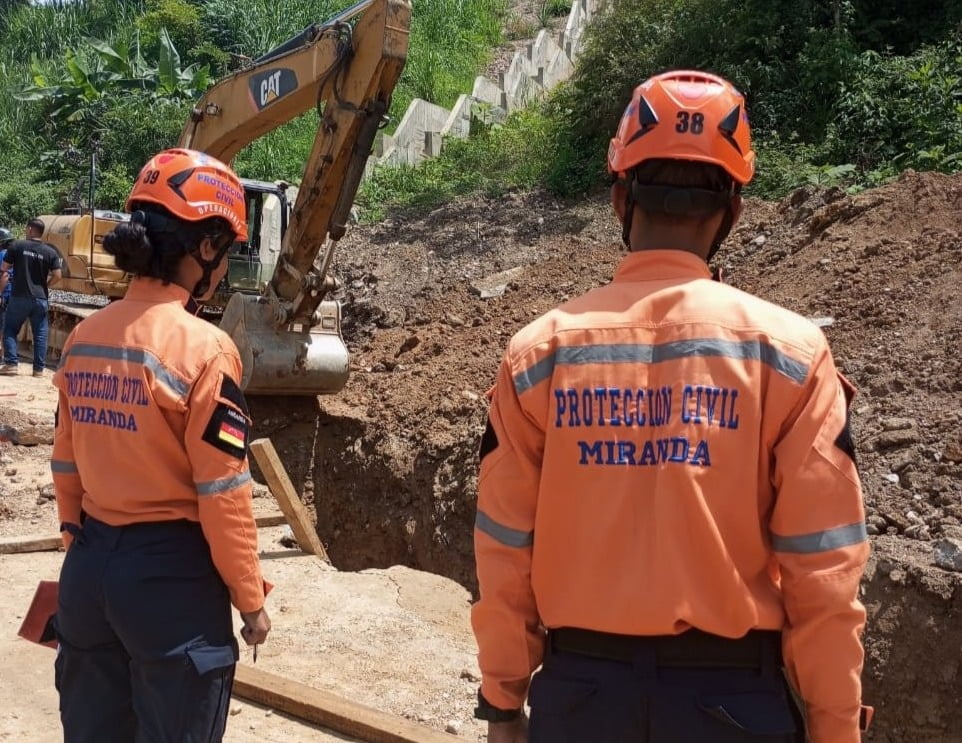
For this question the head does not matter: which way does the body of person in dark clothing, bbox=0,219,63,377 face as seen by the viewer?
away from the camera

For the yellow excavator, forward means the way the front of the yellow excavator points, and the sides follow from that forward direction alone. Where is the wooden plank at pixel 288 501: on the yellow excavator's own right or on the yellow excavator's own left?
on the yellow excavator's own right

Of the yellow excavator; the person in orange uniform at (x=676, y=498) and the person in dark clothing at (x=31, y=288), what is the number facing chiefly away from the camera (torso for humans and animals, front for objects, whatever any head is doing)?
2

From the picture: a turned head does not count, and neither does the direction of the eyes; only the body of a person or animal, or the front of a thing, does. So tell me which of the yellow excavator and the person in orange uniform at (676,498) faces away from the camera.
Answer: the person in orange uniform

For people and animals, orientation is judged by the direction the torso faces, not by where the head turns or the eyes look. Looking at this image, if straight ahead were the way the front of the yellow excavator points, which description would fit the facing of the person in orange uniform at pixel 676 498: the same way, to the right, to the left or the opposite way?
to the left

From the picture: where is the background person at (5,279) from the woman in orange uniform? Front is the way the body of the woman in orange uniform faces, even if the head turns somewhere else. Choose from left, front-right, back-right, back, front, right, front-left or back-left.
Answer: front-left

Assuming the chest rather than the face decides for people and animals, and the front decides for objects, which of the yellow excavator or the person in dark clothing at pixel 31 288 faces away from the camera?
the person in dark clothing

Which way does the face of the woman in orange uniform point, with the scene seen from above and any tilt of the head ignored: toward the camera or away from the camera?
away from the camera

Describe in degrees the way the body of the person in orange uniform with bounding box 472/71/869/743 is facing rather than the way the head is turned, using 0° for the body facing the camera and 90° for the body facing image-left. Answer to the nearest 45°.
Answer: approximately 180°

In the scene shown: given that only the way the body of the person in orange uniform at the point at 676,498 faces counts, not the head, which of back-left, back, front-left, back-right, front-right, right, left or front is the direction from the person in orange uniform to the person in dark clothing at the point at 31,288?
front-left

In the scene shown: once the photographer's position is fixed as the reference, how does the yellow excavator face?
facing the viewer and to the right of the viewer

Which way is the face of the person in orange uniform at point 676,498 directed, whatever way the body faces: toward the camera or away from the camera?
away from the camera

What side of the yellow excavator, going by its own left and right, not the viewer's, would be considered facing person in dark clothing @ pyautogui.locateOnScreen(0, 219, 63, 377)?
back

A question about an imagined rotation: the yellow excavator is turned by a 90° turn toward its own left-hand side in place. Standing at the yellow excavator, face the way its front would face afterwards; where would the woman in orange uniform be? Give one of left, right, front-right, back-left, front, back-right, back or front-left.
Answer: back-right
